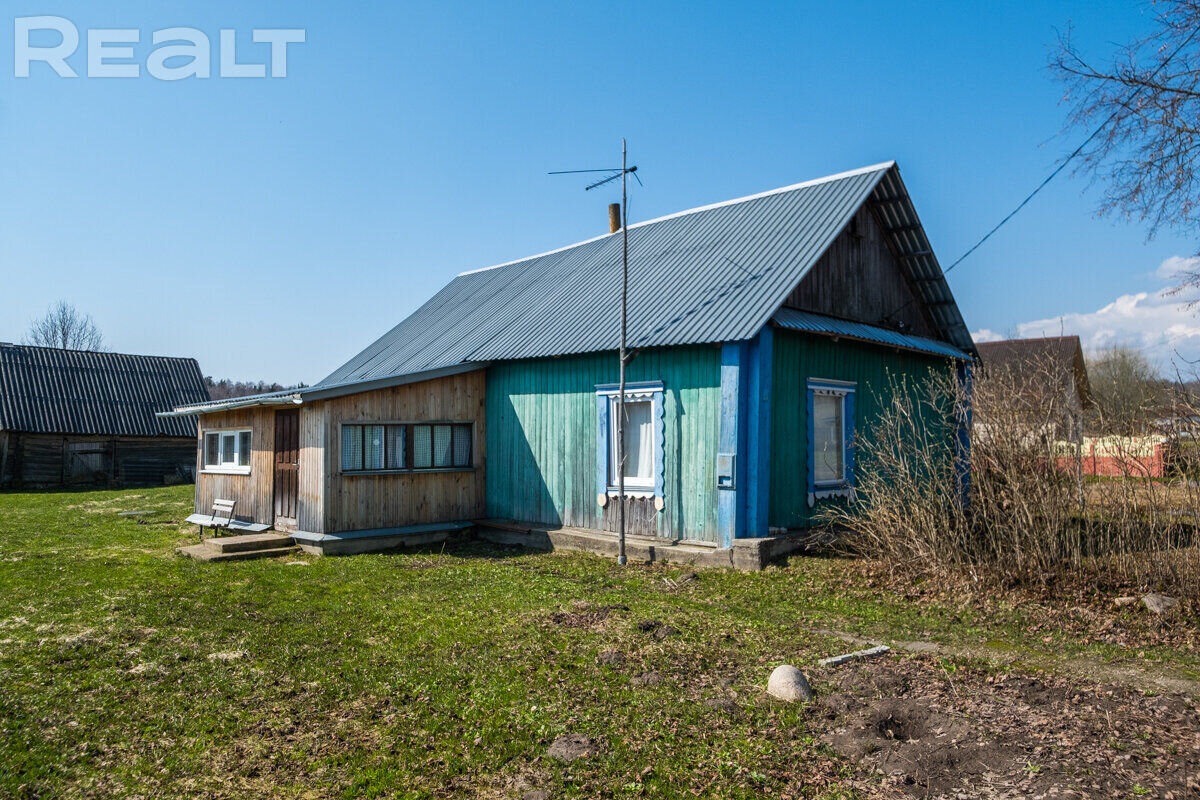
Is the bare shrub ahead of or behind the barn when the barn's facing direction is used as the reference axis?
ahead

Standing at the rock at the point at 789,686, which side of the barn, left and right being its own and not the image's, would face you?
front

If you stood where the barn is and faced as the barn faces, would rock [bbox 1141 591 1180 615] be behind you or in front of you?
in front

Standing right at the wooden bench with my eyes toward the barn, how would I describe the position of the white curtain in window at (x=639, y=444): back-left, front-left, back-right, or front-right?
back-right

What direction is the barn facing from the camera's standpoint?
toward the camera

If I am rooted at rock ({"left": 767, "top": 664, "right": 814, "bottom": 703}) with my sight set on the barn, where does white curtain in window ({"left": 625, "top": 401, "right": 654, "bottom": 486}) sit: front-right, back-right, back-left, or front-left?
front-right
